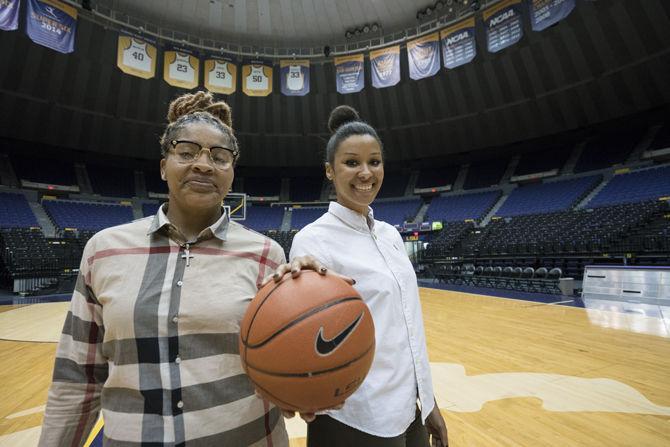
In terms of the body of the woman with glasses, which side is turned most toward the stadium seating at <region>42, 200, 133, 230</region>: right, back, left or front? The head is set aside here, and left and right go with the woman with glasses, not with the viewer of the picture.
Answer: back

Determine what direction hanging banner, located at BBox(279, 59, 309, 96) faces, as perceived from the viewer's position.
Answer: facing the viewer

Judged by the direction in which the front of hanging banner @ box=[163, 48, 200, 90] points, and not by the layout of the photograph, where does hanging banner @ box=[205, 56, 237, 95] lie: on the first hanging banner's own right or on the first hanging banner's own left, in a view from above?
on the first hanging banner's own left

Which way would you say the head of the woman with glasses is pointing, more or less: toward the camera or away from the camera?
toward the camera

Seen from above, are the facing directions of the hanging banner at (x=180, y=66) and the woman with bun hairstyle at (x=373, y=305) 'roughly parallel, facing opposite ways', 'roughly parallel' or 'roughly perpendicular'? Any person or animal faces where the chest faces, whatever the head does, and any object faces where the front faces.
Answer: roughly parallel

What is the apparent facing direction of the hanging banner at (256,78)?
toward the camera

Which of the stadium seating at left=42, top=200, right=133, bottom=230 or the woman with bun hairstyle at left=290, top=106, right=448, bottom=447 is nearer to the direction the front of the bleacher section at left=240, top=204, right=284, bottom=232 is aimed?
the woman with bun hairstyle

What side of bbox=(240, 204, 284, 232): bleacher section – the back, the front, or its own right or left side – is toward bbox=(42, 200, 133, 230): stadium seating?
right

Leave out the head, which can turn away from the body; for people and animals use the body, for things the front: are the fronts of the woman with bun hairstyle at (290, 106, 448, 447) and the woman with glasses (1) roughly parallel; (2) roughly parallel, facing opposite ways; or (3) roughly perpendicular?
roughly parallel

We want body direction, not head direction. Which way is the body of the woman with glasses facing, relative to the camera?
toward the camera
